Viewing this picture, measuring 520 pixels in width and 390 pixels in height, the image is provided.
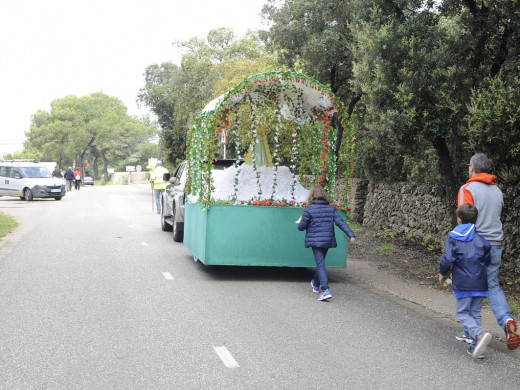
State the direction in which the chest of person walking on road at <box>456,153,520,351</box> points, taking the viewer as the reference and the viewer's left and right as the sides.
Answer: facing away from the viewer and to the left of the viewer

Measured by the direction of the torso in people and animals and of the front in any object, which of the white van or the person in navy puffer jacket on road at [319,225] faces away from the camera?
the person in navy puffer jacket on road

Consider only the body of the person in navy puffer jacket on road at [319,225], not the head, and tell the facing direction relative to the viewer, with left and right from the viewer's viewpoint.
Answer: facing away from the viewer

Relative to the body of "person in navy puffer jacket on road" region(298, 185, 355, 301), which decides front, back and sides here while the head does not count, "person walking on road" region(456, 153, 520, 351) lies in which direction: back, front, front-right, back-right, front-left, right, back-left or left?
back-right

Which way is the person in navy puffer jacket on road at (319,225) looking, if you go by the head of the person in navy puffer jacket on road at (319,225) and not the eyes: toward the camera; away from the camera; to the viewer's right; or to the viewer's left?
away from the camera

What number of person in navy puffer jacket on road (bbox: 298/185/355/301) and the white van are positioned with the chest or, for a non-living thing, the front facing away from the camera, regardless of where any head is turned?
1

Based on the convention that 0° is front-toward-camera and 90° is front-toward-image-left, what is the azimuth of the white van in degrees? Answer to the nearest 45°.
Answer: approximately 315°
